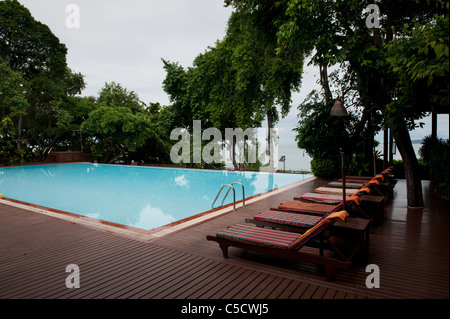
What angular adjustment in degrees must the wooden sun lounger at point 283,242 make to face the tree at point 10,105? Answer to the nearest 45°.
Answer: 0° — it already faces it

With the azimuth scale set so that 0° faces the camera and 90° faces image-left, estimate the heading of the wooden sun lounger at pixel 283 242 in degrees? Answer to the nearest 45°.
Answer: approximately 135°

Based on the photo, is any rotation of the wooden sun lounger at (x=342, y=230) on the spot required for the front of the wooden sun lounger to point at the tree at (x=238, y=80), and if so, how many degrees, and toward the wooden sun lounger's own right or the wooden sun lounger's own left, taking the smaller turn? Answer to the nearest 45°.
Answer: approximately 45° to the wooden sun lounger's own right

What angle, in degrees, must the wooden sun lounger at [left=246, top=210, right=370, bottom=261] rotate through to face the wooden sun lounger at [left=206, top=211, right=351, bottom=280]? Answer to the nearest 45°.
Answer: approximately 90° to its left

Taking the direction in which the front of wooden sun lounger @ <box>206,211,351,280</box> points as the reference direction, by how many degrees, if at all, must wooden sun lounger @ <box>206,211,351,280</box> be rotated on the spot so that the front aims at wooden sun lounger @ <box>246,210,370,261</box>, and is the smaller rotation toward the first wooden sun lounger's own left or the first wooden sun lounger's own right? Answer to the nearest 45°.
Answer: approximately 90° to the first wooden sun lounger's own right

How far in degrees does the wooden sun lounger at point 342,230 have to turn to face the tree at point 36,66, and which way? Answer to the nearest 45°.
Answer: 0° — it already faces it

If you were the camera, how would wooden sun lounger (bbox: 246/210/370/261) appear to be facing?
facing away from the viewer and to the left of the viewer
